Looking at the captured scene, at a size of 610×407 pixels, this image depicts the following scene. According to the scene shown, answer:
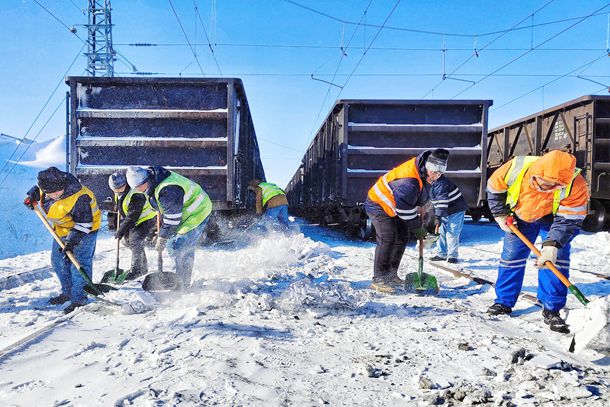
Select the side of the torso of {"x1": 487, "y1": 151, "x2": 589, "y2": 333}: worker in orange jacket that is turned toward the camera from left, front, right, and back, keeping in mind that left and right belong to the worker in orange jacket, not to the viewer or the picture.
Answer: front

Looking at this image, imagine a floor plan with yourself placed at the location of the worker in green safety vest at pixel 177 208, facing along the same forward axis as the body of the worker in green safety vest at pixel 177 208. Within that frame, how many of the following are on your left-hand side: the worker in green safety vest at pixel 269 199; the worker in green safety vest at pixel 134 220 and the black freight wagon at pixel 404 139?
0

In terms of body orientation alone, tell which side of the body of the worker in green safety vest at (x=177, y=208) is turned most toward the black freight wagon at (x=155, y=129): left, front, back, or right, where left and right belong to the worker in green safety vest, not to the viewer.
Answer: right

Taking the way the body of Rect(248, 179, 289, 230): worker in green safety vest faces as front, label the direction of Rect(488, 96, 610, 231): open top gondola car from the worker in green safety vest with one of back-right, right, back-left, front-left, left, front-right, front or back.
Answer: back

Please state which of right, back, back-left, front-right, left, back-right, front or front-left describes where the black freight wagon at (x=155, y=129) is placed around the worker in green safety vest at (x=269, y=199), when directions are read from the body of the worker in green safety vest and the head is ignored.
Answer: front-left

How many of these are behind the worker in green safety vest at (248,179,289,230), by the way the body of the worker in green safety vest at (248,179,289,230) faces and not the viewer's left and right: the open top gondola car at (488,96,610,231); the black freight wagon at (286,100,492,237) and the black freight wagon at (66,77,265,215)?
2

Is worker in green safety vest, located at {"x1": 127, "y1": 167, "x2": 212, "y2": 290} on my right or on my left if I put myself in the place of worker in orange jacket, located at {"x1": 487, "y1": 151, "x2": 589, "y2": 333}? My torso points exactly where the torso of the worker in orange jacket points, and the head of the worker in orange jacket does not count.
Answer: on my right

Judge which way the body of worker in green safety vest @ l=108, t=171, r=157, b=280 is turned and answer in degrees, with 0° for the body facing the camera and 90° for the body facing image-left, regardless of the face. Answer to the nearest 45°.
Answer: approximately 45°

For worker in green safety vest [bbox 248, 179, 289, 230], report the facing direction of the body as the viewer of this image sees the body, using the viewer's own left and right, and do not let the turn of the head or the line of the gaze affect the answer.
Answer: facing to the left of the viewer

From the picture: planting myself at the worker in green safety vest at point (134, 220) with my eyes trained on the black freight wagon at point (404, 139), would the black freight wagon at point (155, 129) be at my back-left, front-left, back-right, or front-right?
front-left
